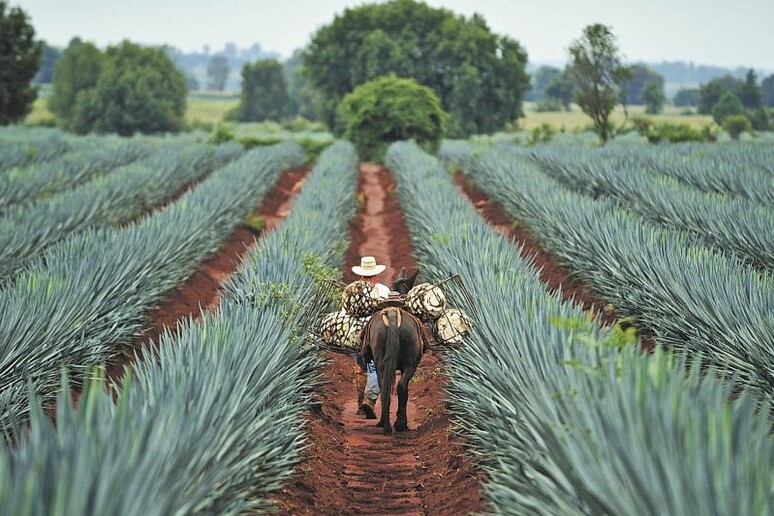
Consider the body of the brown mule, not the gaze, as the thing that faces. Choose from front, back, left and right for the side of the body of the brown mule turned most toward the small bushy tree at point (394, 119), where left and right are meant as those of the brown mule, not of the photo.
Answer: front

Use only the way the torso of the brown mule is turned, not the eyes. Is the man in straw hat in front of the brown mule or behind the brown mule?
in front

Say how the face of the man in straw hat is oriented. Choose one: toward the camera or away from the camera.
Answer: away from the camera

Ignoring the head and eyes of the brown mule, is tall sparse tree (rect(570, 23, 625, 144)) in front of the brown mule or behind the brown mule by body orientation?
in front

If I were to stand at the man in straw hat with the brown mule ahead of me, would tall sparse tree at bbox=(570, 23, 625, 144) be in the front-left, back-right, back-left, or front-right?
back-left

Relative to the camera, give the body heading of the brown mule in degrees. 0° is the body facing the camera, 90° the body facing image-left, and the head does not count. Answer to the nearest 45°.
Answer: approximately 180°
